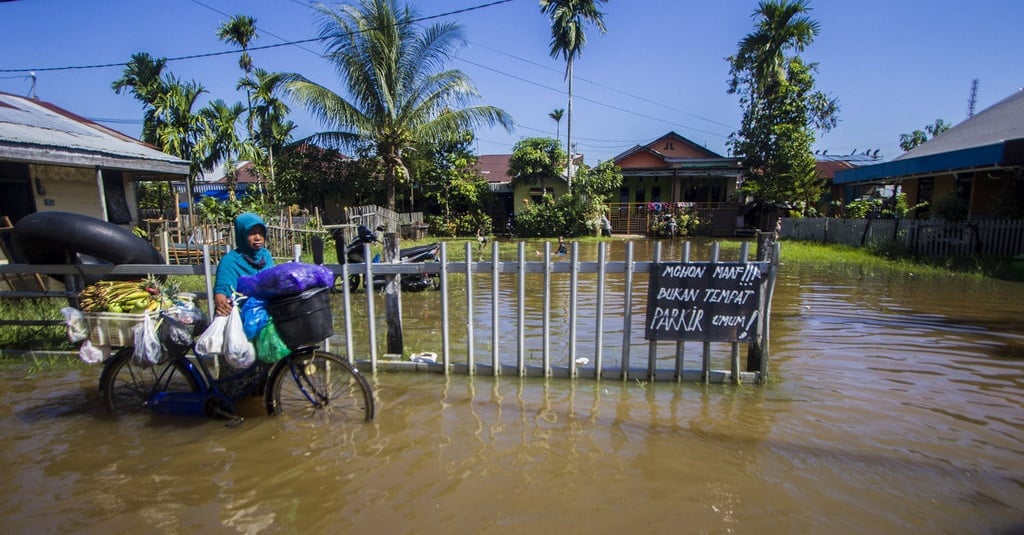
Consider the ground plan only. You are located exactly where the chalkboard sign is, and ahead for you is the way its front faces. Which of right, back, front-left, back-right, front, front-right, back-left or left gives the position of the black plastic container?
front-right

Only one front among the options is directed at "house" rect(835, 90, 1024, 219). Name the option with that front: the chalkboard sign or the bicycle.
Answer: the bicycle

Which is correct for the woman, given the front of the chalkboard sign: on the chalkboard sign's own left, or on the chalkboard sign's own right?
on the chalkboard sign's own right

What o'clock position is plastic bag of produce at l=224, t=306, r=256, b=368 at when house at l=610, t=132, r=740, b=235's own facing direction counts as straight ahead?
The plastic bag of produce is roughly at 12 o'clock from the house.

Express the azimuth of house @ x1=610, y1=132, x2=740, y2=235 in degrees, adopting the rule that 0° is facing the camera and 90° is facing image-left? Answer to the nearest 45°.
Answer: approximately 0°

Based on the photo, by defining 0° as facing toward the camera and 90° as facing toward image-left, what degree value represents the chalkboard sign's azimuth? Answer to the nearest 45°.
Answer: approximately 0°

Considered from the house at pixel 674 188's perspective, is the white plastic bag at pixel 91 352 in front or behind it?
in front

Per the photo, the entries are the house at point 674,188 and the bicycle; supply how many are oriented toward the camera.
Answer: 1

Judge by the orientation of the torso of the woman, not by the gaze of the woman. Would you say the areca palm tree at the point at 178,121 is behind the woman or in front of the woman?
behind

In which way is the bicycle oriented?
to the viewer's right

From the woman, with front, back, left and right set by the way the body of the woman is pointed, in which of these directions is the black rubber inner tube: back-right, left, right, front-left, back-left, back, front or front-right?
back

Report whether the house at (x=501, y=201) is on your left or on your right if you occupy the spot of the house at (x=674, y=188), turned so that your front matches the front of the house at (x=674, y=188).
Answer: on your right

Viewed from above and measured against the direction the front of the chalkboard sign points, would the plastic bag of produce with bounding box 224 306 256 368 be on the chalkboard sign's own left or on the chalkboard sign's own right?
on the chalkboard sign's own right
